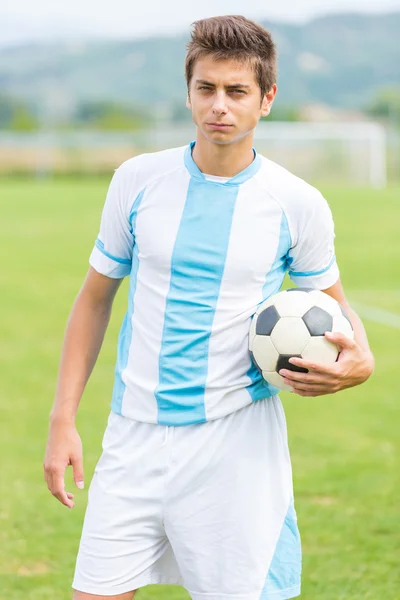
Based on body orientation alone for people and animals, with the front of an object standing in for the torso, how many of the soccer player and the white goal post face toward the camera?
2

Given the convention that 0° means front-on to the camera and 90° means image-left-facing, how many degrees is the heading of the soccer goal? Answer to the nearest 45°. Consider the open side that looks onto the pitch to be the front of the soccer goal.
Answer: approximately 0°

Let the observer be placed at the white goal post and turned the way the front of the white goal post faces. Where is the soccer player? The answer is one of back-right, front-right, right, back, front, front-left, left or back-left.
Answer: front

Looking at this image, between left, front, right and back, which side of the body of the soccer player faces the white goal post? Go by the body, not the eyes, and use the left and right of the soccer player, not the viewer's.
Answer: back

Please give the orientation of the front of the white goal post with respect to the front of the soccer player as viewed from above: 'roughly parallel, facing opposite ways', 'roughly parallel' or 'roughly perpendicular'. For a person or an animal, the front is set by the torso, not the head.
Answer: roughly parallel

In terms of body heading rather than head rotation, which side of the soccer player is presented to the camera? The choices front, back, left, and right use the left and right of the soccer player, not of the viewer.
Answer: front
